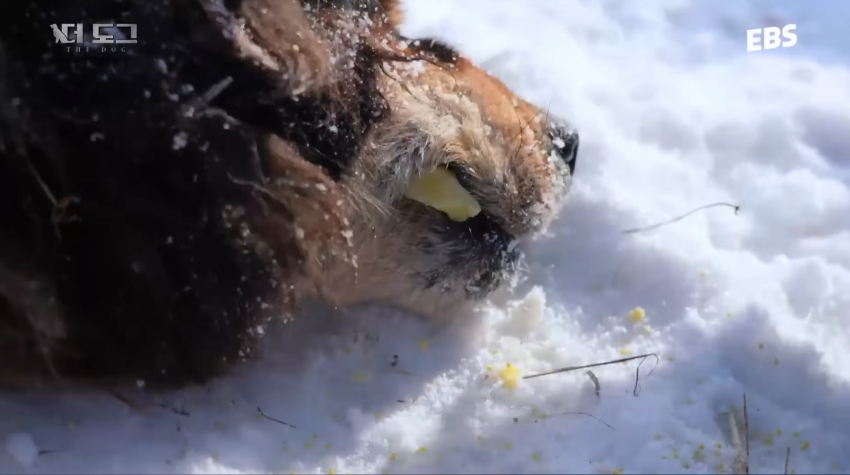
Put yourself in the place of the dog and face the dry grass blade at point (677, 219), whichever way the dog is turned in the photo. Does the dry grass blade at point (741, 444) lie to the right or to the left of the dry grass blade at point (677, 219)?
right

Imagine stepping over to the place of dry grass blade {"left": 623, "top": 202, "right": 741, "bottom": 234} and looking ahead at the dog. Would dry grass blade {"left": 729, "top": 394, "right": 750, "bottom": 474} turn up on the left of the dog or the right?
left

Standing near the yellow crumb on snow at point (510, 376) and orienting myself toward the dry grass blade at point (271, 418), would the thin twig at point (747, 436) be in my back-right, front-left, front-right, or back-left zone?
back-left
